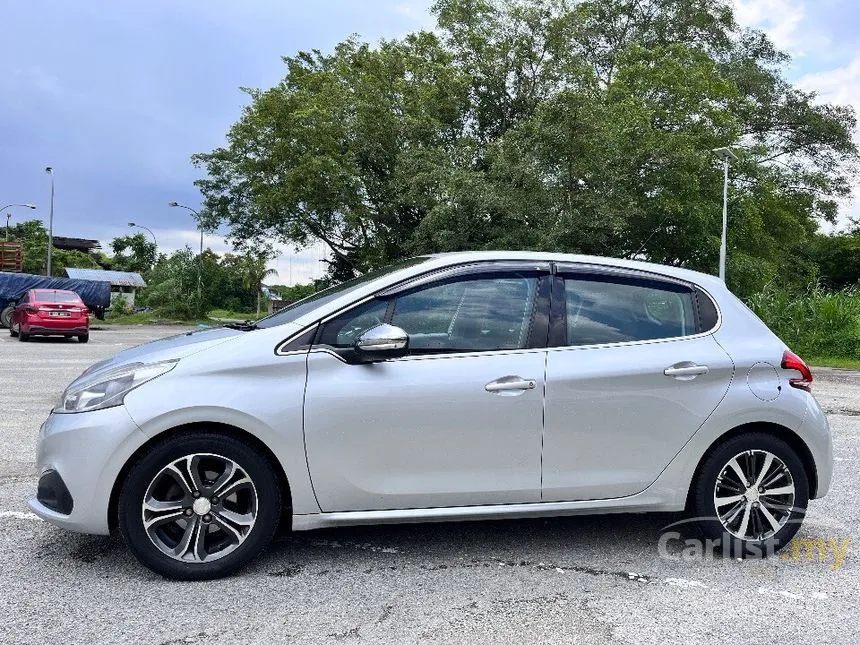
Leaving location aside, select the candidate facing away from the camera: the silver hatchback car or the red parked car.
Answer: the red parked car

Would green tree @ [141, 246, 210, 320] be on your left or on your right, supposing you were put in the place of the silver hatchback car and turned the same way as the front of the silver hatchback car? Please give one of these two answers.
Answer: on your right

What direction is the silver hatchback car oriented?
to the viewer's left

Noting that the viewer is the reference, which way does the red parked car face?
facing away from the viewer

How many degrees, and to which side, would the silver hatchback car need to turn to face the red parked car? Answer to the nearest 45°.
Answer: approximately 45° to its right

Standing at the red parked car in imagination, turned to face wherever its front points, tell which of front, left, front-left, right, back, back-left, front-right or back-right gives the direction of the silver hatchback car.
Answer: back

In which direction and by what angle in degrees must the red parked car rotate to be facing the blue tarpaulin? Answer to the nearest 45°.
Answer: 0° — it already faces it

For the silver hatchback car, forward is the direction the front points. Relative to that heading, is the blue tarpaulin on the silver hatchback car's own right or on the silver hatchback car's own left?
on the silver hatchback car's own right

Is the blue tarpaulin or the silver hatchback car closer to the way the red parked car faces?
the blue tarpaulin

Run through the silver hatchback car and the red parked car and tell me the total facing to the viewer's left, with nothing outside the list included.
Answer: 1
